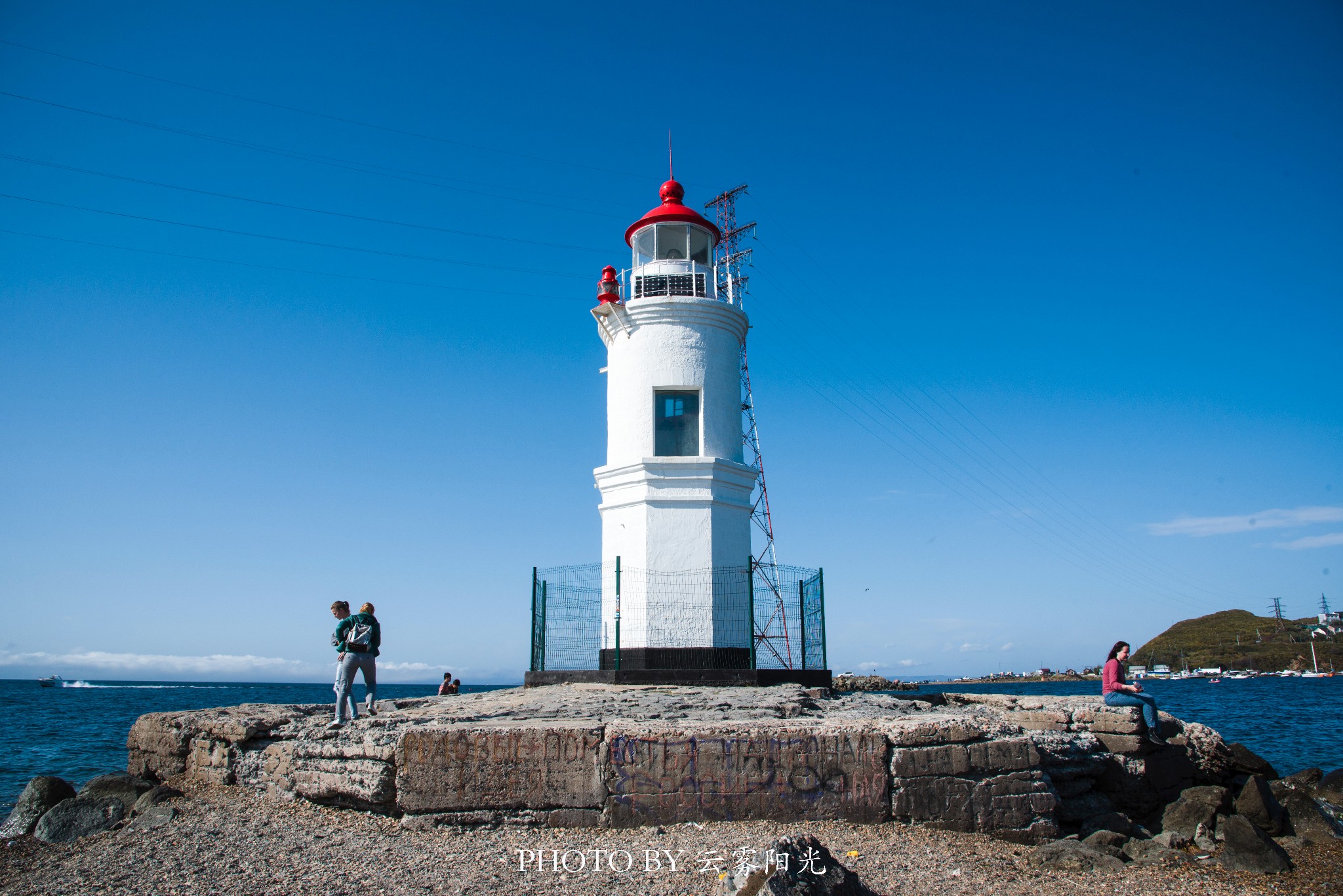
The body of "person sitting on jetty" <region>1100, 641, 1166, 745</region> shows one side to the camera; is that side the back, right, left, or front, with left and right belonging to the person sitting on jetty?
right

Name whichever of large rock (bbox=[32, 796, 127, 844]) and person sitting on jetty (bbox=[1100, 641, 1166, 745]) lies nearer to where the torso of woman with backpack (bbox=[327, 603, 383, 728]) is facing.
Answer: the large rock

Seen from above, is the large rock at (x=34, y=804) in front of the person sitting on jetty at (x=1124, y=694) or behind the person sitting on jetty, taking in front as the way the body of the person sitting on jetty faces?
behind

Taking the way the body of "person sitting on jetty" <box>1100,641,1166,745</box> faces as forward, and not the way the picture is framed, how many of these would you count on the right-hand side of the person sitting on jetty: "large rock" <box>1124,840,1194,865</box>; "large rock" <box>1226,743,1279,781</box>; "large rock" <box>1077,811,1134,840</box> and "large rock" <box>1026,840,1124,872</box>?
3

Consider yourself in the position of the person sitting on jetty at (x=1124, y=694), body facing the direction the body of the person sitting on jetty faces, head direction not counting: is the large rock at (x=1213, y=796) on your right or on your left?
on your right

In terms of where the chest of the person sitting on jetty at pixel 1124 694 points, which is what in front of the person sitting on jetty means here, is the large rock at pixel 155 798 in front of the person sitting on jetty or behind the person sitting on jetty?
behind

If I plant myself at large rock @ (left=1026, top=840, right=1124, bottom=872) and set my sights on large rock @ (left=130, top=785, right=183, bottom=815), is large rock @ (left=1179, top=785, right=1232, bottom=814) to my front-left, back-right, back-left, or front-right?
back-right
